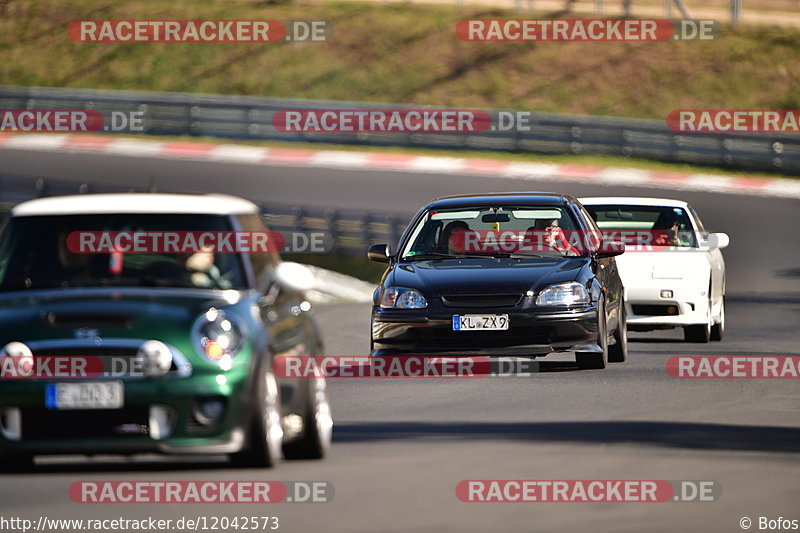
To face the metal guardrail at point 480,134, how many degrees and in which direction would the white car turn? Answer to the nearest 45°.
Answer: approximately 180°

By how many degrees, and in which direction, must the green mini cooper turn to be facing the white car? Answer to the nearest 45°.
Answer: approximately 135° to its left

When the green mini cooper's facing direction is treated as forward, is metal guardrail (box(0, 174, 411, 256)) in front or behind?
behind

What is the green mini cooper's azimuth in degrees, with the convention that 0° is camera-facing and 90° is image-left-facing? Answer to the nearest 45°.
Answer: approximately 0°

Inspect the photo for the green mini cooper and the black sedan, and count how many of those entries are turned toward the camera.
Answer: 2

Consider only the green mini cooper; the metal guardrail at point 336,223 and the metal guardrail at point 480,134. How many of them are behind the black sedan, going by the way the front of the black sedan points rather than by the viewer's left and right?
2

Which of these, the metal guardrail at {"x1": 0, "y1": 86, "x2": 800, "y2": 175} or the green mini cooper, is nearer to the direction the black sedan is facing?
the green mini cooper

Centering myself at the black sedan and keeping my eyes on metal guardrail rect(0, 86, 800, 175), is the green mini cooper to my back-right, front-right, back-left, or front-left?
back-left

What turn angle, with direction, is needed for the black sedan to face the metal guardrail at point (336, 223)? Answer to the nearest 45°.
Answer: approximately 180°

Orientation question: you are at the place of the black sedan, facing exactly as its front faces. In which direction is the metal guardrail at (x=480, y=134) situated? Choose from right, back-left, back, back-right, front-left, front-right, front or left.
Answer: back

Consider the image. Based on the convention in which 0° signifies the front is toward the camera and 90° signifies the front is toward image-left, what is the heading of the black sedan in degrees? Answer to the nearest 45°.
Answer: approximately 0°
